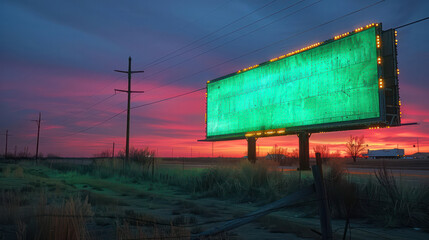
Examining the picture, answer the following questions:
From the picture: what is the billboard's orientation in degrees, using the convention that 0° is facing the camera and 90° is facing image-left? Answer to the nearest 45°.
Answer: approximately 45°

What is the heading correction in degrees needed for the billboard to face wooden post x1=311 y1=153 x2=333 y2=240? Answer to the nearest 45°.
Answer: approximately 45° to its left
